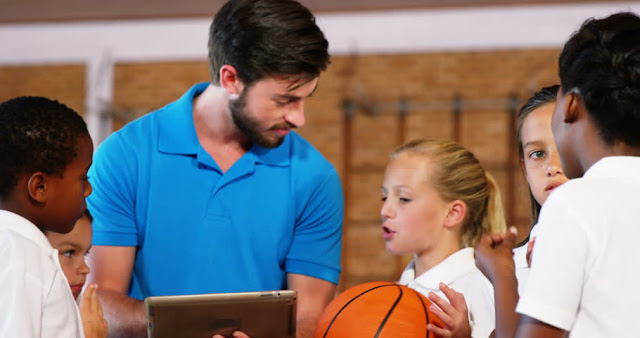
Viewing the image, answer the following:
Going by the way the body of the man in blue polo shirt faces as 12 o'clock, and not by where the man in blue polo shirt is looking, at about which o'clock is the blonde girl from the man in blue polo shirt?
The blonde girl is roughly at 9 o'clock from the man in blue polo shirt.

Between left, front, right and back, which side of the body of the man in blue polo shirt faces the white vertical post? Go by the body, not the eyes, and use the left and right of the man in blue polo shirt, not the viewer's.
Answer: back

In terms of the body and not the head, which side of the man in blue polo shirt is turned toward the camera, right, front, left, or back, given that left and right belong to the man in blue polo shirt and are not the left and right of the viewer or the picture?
front
